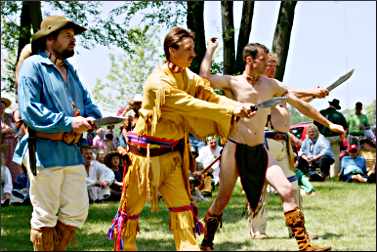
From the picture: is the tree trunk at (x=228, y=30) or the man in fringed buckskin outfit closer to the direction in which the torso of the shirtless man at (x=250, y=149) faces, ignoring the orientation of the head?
the man in fringed buckskin outfit

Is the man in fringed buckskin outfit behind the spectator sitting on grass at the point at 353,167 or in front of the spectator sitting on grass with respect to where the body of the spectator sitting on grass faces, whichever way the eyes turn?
in front

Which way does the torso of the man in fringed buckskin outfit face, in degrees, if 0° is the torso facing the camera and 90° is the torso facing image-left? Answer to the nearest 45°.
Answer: approximately 315°

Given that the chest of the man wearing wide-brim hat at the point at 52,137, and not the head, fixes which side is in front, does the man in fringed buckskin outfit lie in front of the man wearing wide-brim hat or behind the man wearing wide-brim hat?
in front

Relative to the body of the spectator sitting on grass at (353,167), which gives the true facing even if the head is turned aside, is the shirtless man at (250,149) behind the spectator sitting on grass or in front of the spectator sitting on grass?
in front
